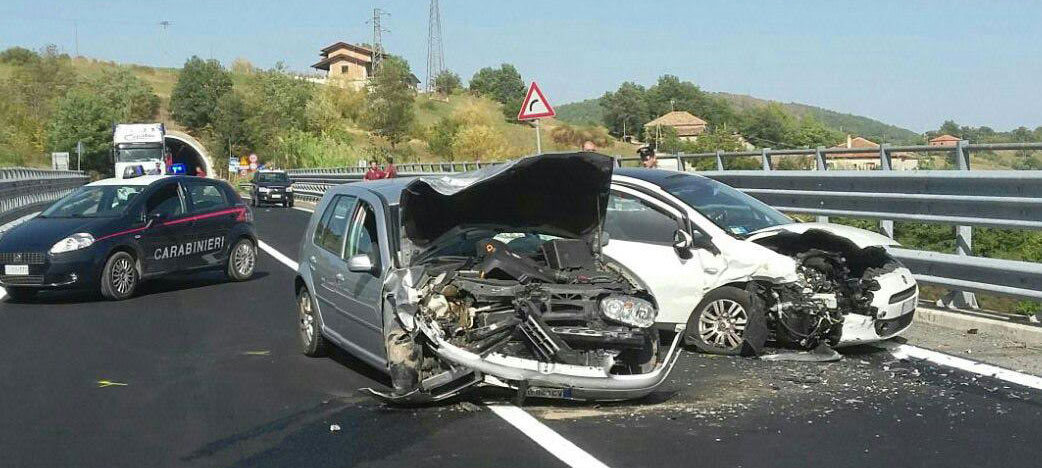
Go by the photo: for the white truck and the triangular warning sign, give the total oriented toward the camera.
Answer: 2

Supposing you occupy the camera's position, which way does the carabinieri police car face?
facing the viewer and to the left of the viewer

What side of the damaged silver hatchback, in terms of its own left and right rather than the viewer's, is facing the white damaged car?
left

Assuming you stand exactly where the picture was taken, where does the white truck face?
facing the viewer

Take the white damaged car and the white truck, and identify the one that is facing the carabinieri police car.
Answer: the white truck

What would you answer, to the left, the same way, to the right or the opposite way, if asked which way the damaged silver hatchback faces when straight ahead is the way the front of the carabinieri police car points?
to the left

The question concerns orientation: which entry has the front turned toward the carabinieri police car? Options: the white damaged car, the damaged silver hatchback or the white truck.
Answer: the white truck

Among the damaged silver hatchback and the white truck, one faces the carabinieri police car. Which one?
the white truck

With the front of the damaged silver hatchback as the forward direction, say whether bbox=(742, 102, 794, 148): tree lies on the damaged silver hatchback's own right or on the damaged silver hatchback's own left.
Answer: on the damaged silver hatchback's own left

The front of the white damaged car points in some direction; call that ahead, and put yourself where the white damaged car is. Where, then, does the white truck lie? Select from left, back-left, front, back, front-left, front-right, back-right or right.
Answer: back

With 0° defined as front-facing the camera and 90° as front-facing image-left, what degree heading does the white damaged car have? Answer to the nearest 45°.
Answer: approximately 315°

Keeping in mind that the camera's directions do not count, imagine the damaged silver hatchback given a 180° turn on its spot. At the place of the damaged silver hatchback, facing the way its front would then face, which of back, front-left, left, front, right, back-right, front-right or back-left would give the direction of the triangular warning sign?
front-right

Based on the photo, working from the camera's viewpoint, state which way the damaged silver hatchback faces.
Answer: facing the viewer and to the right of the viewer
